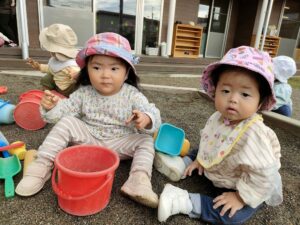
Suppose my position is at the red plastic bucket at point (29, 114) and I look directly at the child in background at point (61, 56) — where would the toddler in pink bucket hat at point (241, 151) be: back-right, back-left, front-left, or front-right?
back-right

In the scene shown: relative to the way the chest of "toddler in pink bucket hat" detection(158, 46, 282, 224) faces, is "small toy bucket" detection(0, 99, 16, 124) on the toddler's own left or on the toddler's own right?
on the toddler's own right

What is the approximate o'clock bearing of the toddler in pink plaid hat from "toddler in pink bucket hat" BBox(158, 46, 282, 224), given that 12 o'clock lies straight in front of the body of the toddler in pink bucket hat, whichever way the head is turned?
The toddler in pink plaid hat is roughly at 2 o'clock from the toddler in pink bucket hat.

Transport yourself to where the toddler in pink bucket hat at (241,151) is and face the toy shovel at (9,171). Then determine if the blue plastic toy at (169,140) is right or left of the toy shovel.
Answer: right

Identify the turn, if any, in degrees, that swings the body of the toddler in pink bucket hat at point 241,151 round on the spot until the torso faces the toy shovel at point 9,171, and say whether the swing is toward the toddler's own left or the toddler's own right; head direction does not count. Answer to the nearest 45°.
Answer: approximately 45° to the toddler's own right

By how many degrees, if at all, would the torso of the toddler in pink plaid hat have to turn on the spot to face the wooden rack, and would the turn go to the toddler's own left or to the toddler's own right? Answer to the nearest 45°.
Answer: approximately 135° to the toddler's own left

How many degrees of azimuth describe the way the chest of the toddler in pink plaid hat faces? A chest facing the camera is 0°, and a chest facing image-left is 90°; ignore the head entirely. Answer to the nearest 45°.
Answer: approximately 0°

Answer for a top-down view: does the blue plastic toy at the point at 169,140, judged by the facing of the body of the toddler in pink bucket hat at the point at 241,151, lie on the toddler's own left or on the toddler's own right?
on the toddler's own right

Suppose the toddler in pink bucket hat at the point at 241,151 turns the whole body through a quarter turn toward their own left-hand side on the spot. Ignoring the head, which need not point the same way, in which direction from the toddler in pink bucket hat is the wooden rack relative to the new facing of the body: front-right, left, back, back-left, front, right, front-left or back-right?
back-left

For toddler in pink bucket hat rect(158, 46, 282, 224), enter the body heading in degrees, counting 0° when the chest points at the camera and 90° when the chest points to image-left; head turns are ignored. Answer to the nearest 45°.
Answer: approximately 45°

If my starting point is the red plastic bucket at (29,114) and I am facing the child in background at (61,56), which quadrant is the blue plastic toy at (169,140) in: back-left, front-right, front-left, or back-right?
back-right

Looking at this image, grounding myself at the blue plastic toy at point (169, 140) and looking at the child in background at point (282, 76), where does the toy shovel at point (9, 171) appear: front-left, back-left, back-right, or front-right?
back-left

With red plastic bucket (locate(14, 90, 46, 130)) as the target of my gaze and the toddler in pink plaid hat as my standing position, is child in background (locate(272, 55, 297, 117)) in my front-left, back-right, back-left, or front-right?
back-right
